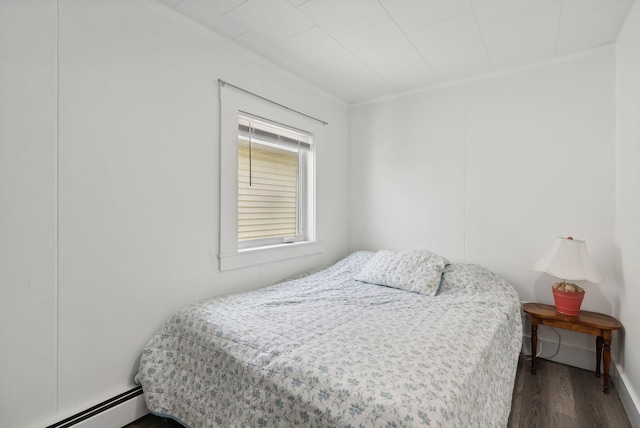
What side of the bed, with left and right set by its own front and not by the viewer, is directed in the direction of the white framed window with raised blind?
right

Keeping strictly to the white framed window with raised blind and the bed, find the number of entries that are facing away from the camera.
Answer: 0

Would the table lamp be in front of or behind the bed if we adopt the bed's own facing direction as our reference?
behind

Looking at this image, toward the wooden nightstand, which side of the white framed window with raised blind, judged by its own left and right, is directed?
front

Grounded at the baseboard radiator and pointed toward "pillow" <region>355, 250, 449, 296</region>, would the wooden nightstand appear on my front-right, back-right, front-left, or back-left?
front-right

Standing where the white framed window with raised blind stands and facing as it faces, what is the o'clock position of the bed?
The bed is roughly at 1 o'clock from the white framed window with raised blind.

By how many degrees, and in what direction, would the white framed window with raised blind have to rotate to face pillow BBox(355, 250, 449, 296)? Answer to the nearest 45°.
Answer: approximately 45° to its left

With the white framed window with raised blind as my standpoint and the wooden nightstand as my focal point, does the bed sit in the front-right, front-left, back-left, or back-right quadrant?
front-right

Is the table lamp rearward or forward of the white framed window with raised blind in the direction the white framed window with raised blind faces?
forward

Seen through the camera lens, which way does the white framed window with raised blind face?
facing the viewer and to the right of the viewer

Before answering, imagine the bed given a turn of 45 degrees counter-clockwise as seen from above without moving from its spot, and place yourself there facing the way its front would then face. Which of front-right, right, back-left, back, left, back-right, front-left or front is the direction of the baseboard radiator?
right

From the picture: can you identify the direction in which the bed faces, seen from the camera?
facing the viewer and to the left of the viewer

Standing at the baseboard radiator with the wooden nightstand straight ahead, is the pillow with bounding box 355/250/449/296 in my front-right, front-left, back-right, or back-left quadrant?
front-left

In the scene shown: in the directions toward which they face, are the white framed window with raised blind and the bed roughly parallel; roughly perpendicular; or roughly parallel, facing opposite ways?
roughly perpendicular
